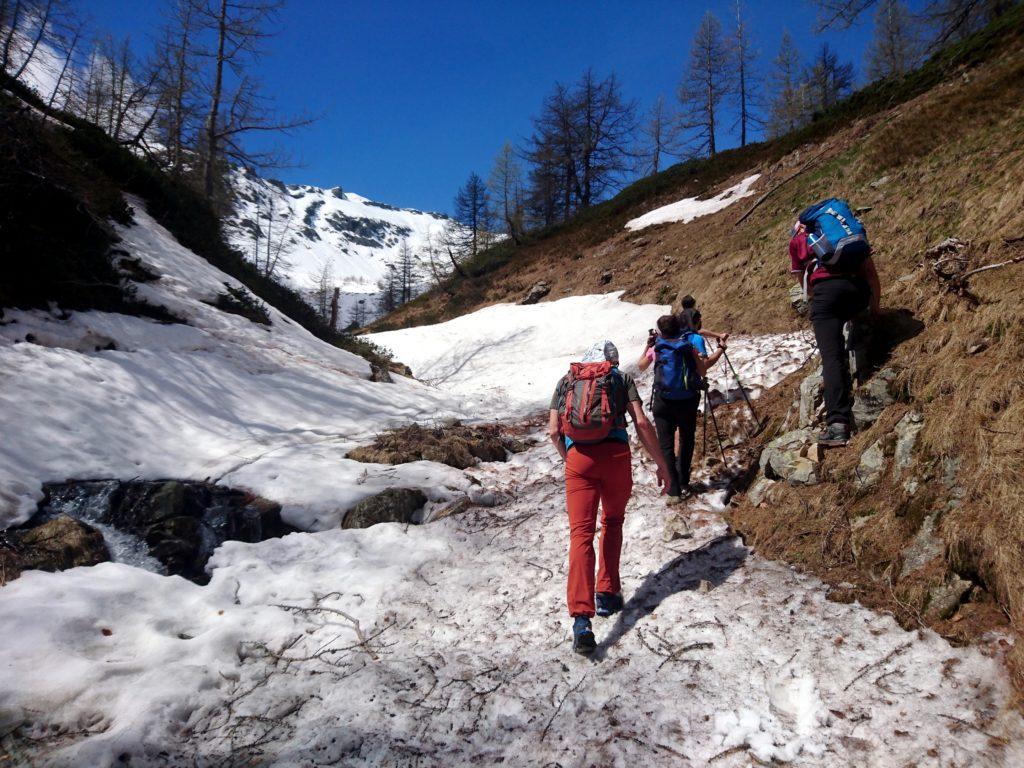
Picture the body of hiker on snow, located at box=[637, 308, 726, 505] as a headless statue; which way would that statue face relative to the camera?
away from the camera

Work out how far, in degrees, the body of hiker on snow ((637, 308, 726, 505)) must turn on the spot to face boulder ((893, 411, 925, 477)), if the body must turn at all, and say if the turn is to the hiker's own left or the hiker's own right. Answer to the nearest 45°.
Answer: approximately 135° to the hiker's own right

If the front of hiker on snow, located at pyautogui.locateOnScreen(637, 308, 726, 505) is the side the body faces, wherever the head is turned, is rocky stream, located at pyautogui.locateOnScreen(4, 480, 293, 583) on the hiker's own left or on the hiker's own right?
on the hiker's own left

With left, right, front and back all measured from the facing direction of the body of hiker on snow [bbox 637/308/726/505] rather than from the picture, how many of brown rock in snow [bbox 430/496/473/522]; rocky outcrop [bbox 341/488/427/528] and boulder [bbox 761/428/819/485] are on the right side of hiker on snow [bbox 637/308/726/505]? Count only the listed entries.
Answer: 1

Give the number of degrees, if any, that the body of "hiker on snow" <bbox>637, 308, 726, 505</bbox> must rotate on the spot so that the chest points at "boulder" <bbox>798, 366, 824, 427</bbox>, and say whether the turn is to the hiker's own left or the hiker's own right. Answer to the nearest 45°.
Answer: approximately 90° to the hiker's own right

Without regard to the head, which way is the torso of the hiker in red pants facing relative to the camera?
away from the camera

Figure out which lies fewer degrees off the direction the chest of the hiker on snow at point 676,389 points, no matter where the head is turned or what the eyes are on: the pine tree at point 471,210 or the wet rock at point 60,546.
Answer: the pine tree

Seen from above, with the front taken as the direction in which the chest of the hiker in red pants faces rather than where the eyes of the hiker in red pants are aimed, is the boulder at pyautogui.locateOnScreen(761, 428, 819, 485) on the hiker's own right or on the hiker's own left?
on the hiker's own right

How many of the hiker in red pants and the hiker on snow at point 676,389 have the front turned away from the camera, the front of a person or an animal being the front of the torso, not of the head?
2

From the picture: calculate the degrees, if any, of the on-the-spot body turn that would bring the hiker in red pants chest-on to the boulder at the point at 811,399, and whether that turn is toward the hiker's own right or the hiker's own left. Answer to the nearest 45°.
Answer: approximately 45° to the hiker's own right

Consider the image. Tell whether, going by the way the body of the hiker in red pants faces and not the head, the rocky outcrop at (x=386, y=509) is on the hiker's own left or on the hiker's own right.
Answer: on the hiker's own left

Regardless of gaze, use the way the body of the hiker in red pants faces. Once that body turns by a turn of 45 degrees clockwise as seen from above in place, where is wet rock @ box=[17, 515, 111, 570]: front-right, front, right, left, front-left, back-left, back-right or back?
back-left
